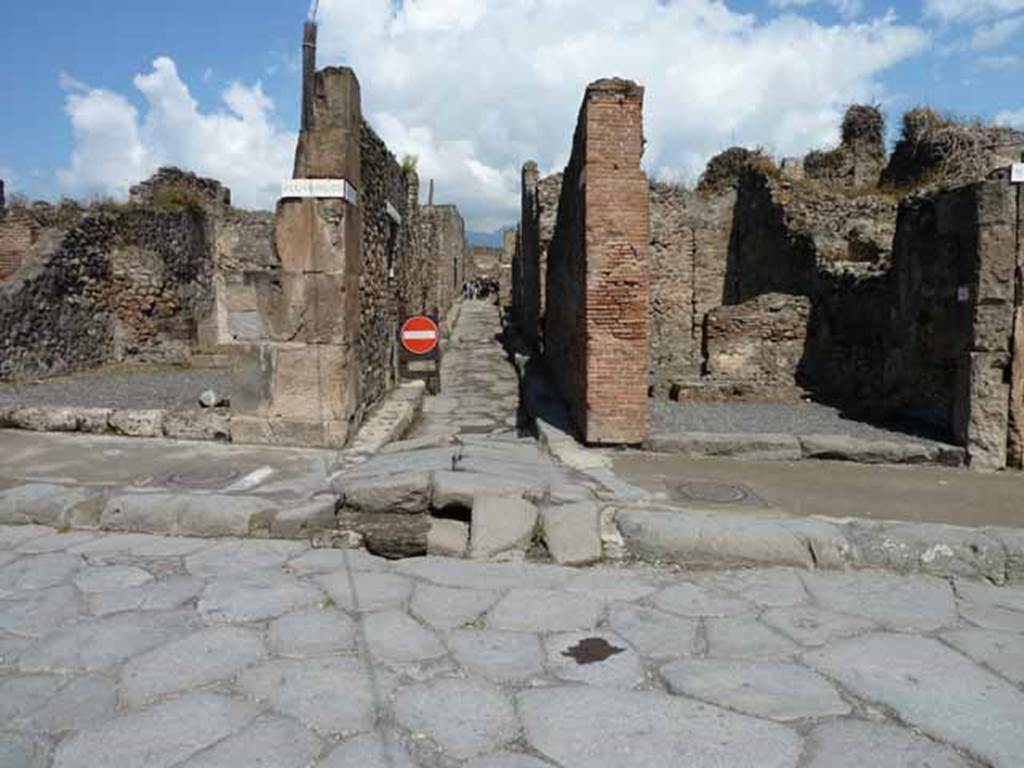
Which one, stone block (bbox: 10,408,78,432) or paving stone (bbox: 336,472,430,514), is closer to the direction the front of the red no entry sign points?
the paving stone

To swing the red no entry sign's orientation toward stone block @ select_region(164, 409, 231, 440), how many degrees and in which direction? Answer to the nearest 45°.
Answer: approximately 45° to its right

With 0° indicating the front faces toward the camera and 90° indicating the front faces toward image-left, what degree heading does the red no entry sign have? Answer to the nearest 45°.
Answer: approximately 0°

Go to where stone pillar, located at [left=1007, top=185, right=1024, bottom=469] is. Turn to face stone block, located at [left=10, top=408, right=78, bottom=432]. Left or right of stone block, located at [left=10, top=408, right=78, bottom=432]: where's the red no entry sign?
right

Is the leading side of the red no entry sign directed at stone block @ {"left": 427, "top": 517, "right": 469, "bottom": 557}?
yes

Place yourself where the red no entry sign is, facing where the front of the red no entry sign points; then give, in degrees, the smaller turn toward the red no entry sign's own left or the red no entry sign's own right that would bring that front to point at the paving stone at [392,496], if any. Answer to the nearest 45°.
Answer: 0° — it already faces it

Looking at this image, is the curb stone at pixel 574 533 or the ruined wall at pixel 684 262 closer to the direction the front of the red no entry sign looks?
the curb stone

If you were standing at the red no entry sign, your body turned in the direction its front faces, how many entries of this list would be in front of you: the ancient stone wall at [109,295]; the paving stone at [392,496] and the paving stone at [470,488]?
2

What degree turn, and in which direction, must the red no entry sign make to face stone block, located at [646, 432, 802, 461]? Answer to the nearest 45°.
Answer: approximately 45° to its left

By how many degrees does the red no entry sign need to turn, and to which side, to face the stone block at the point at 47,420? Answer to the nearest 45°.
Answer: approximately 45° to its right

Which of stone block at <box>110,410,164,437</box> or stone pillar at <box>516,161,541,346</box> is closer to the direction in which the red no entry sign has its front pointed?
the stone block

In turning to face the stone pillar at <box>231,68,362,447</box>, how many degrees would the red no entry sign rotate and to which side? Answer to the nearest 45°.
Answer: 0° — it already faces it

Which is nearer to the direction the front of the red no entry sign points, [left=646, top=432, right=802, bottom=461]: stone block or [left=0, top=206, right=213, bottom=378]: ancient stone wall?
the stone block
